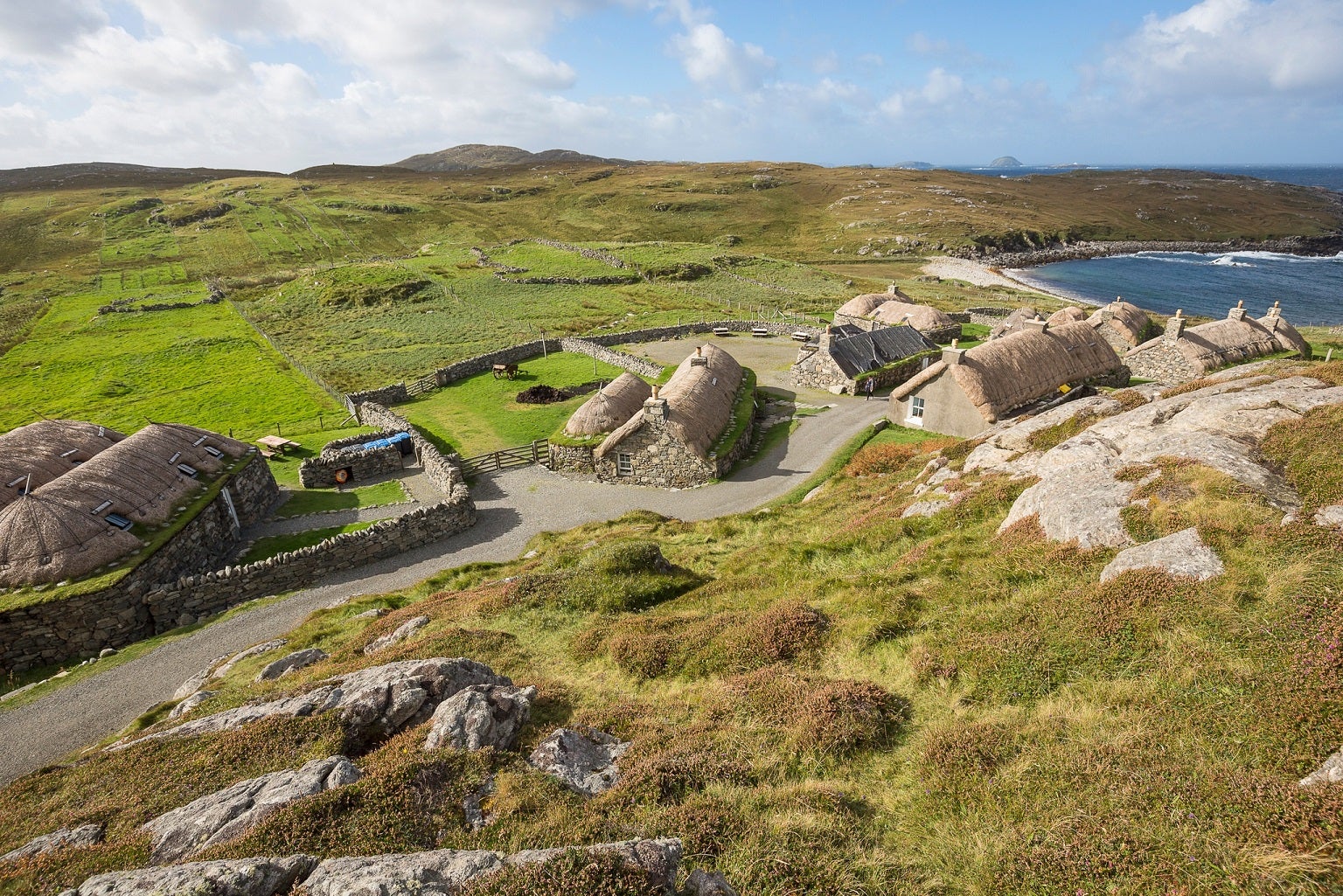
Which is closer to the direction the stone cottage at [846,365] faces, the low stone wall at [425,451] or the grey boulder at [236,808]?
the grey boulder

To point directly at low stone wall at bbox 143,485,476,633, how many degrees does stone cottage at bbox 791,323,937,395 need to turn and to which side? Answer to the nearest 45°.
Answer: approximately 90° to its right

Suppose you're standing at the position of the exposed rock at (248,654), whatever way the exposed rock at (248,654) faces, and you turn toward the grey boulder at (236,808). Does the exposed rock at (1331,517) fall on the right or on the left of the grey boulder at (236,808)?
left

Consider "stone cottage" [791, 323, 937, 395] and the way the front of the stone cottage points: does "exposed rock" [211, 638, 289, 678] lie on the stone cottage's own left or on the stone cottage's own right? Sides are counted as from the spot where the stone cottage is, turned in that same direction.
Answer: on the stone cottage's own right

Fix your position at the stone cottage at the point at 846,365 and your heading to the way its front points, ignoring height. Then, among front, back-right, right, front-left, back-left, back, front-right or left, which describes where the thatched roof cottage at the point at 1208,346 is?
front-left

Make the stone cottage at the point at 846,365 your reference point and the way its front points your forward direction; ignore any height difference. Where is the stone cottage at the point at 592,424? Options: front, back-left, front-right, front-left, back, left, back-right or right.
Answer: right

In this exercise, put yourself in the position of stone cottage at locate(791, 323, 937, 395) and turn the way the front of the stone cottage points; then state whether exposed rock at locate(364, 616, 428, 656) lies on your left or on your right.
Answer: on your right

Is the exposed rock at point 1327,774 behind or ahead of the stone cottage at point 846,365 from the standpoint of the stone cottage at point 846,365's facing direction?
ahead

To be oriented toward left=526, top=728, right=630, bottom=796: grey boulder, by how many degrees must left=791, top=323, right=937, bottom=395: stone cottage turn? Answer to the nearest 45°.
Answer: approximately 45° to its right

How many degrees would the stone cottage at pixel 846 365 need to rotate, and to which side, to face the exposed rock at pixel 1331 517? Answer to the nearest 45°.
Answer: approximately 45° to its right

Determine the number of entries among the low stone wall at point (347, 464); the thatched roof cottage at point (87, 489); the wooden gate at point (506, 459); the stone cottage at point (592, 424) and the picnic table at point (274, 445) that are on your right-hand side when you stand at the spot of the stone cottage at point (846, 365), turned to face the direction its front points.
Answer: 5

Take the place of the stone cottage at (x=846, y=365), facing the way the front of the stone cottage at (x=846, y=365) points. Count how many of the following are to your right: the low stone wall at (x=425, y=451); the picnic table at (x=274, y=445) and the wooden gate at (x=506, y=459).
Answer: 3
